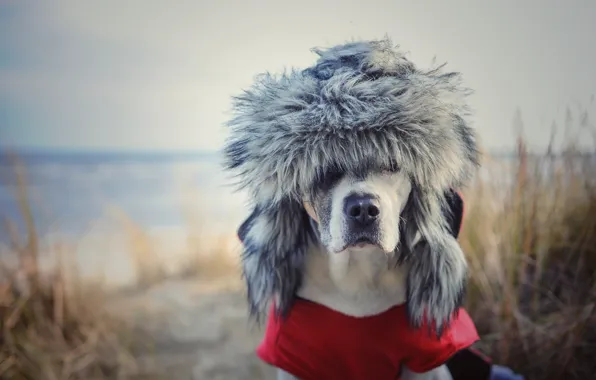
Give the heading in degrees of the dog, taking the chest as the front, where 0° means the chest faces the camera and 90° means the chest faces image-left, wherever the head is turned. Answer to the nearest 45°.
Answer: approximately 0°
